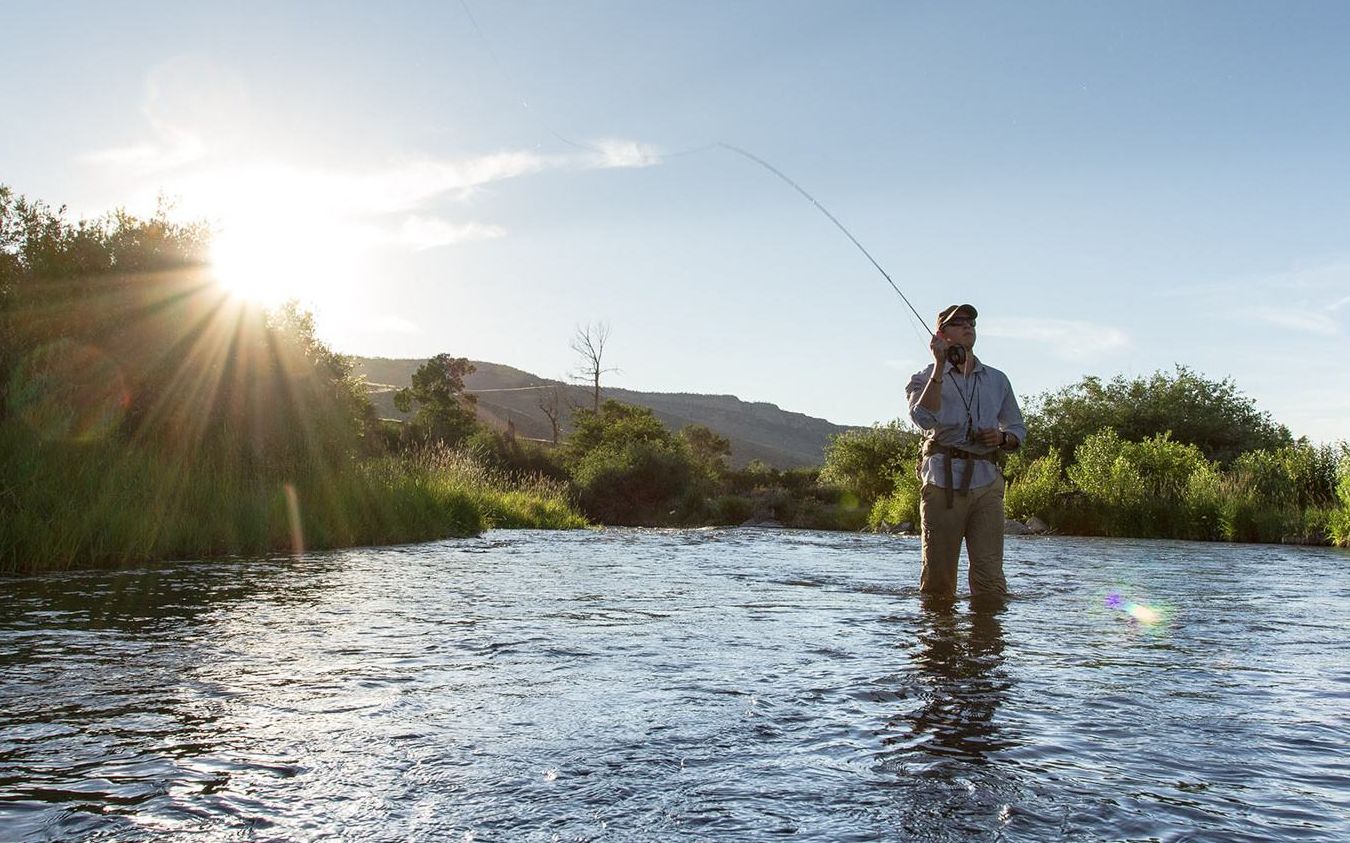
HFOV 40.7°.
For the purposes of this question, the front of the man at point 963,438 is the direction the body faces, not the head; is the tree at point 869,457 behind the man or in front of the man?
behind

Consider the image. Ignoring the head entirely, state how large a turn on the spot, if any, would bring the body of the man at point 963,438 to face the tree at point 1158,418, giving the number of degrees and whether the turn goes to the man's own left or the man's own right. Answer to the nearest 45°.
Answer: approximately 180°

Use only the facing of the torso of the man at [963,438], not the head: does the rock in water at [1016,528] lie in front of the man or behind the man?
behind

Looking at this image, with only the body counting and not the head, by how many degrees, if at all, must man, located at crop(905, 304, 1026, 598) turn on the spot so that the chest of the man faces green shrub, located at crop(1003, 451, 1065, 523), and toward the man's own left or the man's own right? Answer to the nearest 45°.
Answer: approximately 180°

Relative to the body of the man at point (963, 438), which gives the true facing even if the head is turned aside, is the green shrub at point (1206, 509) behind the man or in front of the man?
behind

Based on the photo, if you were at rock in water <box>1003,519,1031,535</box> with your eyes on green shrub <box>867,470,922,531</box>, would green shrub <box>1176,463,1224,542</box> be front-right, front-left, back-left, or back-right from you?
back-right

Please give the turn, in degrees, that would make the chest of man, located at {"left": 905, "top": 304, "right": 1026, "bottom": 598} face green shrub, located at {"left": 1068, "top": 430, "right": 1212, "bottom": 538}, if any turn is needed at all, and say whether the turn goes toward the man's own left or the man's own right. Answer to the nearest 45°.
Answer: approximately 180°

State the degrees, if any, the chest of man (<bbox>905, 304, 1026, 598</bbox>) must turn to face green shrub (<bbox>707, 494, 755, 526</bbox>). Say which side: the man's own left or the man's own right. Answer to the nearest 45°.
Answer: approximately 180°

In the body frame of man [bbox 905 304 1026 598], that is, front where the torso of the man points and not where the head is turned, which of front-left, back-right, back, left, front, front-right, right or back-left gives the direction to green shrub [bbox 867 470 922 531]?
back

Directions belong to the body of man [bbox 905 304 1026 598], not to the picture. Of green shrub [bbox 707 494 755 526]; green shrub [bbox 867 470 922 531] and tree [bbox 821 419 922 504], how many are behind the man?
3

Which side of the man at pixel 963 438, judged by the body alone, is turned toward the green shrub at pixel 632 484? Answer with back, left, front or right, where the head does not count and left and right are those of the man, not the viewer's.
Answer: back

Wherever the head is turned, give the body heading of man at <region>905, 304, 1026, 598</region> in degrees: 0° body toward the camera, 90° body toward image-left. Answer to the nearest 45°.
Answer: approximately 0°
